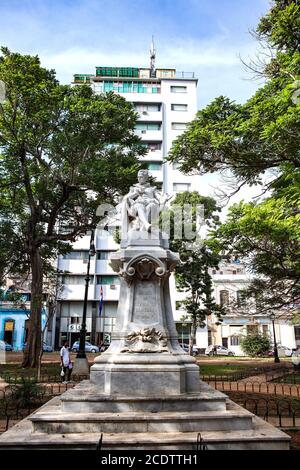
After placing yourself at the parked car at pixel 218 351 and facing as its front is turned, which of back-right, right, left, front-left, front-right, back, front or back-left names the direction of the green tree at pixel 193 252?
right
